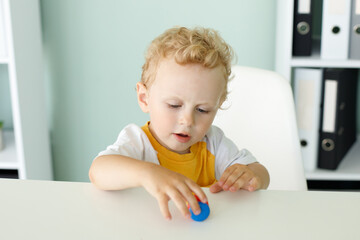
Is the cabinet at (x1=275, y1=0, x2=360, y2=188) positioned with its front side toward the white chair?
yes

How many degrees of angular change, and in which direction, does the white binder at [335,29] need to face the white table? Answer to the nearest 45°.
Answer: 0° — it already faces it

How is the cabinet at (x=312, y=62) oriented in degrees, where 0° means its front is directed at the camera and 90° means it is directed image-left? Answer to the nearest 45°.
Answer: approximately 0°

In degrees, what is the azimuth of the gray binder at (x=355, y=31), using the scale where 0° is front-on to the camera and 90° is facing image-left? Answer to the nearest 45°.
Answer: approximately 0°
